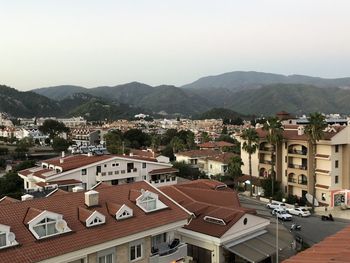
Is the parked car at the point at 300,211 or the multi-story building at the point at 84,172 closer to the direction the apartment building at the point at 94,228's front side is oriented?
the parked car

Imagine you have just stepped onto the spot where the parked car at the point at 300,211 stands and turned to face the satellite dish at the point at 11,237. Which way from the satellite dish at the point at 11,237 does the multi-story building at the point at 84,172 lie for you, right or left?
right

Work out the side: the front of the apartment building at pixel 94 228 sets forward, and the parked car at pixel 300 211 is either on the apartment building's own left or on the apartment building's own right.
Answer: on the apartment building's own left

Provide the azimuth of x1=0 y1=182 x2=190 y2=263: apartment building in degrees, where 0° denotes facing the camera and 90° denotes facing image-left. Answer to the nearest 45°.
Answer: approximately 315°

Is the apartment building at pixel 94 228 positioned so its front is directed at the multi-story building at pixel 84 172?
no

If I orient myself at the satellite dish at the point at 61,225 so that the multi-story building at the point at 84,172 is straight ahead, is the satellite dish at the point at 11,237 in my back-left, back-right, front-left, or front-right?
back-left

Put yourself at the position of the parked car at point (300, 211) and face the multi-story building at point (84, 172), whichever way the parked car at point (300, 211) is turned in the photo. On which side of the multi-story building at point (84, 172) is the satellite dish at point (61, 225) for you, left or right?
left

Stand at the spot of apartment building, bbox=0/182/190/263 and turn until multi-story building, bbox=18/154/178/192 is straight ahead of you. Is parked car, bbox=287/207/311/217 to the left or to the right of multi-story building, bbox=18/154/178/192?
right
